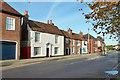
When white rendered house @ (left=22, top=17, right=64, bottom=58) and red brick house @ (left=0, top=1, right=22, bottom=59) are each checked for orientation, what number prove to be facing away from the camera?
0

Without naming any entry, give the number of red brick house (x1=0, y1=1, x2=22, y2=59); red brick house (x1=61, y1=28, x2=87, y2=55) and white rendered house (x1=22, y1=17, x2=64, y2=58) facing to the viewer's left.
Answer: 0

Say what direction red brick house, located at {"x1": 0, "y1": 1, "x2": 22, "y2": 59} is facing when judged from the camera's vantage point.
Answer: facing the viewer and to the right of the viewer

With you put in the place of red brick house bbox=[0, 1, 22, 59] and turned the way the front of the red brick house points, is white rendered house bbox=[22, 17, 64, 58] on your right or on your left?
on your left

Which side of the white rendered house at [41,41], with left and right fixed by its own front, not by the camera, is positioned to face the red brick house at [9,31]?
right

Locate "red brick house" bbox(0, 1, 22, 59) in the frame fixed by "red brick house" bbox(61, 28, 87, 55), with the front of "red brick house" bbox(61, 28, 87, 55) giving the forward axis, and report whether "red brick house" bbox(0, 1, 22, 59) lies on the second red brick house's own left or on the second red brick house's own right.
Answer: on the second red brick house's own right

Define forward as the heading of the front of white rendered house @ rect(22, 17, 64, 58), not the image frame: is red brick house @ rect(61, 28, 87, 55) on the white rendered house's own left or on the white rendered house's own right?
on the white rendered house's own left

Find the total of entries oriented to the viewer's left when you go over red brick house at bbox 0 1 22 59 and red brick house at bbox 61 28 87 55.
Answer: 0
